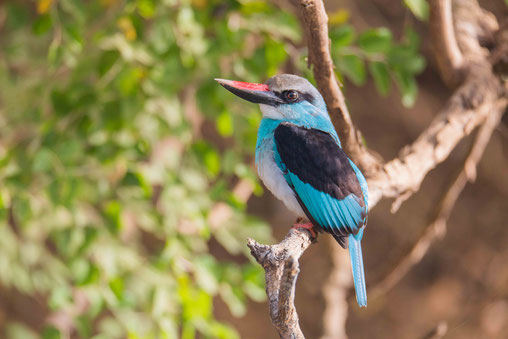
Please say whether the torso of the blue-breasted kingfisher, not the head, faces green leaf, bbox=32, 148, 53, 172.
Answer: yes

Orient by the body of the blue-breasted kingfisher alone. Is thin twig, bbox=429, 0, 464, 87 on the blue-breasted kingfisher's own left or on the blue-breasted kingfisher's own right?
on the blue-breasted kingfisher's own right

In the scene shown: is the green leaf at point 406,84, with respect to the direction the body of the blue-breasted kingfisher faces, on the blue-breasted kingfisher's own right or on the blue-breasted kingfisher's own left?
on the blue-breasted kingfisher's own right

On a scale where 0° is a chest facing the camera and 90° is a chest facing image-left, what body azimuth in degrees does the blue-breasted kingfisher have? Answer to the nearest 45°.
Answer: approximately 90°
